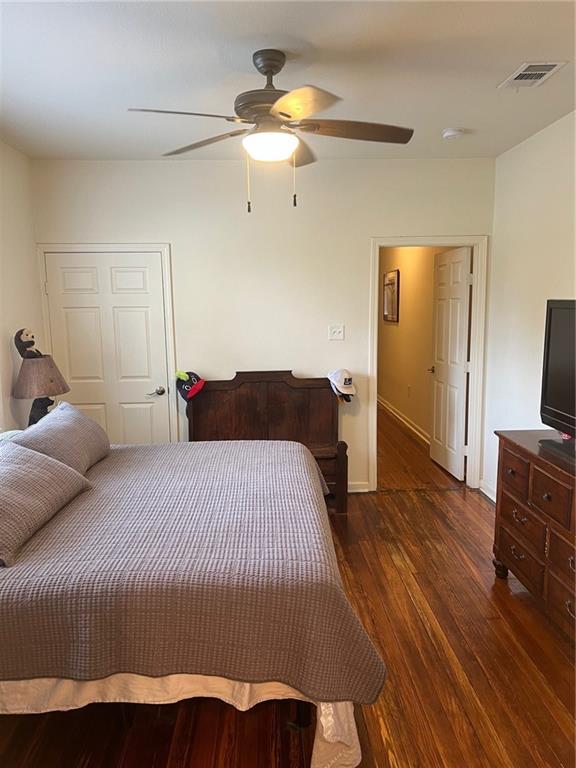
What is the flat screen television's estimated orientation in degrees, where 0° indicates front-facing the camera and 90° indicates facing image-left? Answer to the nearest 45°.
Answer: approximately 45°

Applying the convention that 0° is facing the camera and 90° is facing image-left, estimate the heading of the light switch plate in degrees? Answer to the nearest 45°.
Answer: approximately 0°

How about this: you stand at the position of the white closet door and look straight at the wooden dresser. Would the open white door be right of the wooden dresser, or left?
left

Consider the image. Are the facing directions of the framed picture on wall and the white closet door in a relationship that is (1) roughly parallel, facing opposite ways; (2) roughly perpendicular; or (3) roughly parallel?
roughly perpendicular

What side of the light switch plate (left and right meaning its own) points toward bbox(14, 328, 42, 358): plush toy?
right

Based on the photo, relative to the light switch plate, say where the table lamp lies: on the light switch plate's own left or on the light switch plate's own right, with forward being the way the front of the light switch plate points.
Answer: on the light switch plate's own right

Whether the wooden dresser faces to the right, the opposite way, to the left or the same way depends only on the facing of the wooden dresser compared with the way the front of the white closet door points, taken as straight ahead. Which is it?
to the right

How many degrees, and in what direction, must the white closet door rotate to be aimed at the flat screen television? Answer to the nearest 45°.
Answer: approximately 45° to its left

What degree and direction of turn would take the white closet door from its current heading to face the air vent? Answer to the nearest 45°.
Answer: approximately 45° to its left

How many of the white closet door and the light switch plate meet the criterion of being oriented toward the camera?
2

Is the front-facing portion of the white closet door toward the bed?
yes

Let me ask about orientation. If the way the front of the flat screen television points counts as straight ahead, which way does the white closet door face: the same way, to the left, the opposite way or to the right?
to the left
